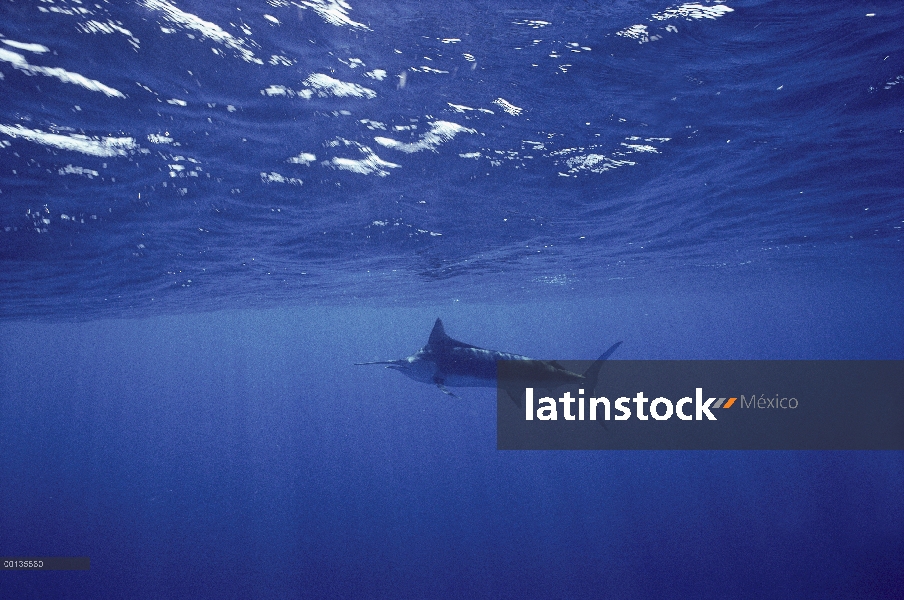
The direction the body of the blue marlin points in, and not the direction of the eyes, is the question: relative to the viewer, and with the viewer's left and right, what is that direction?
facing to the left of the viewer
